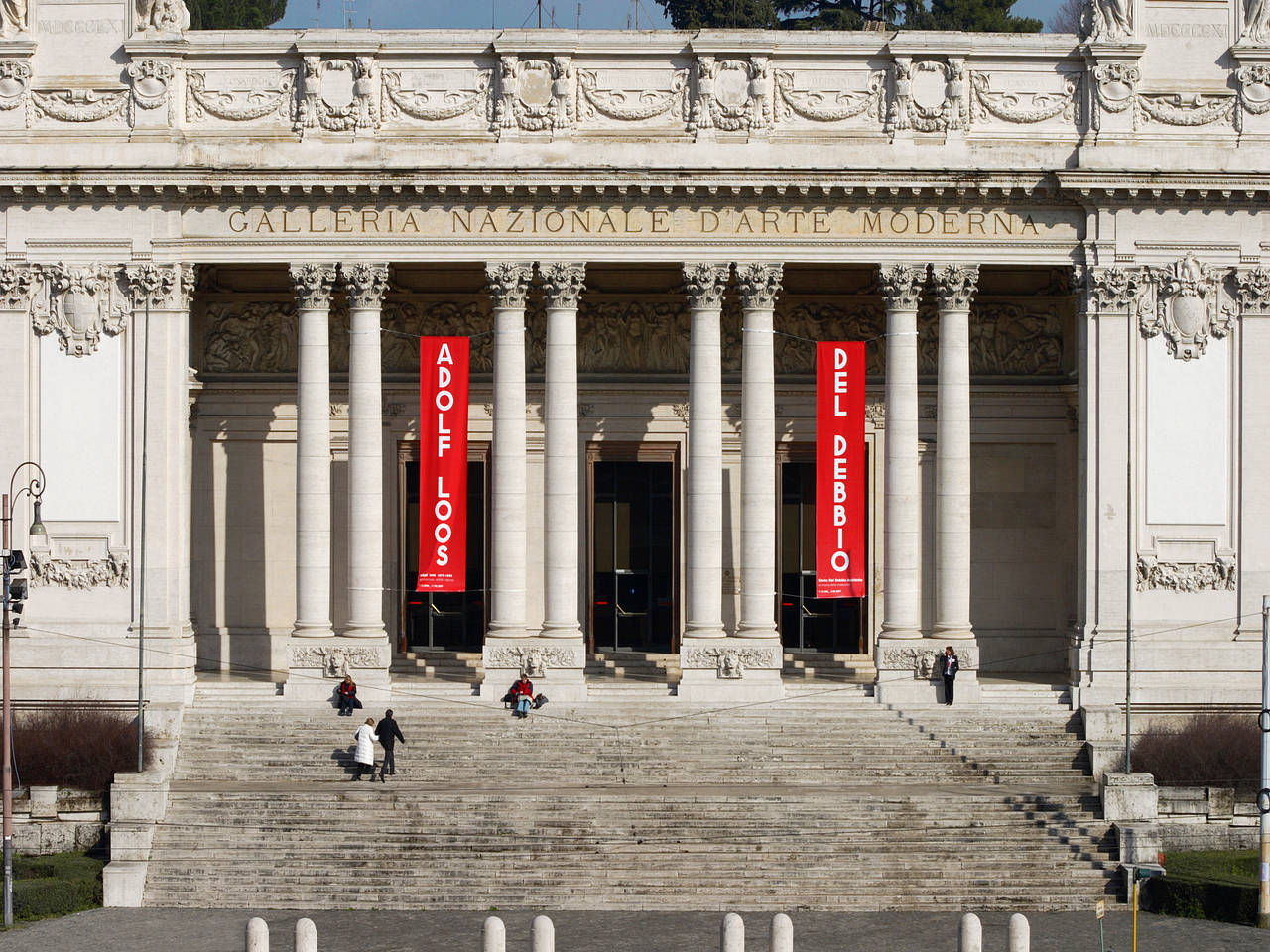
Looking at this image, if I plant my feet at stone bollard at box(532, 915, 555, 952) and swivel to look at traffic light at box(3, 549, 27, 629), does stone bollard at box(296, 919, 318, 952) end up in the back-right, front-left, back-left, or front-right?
front-left

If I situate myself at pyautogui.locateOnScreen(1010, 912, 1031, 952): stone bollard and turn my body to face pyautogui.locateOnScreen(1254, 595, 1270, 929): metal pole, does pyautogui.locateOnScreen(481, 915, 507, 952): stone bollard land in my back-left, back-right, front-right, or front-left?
back-left

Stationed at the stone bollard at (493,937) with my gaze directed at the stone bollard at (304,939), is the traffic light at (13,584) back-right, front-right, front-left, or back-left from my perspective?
front-right

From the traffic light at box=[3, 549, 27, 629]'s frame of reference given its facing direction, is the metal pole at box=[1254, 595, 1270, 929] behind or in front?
in front
